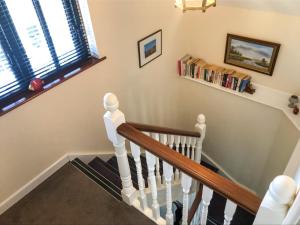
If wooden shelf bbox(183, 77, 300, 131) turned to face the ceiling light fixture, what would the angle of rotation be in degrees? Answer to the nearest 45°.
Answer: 0° — it already faces it

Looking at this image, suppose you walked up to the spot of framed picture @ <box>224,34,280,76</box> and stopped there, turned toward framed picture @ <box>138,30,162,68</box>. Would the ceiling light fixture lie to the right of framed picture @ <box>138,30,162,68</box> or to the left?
left

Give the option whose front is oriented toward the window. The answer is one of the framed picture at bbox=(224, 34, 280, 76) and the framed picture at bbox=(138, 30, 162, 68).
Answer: the framed picture at bbox=(224, 34, 280, 76)

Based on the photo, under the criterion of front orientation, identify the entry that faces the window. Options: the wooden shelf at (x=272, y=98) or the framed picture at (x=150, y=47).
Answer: the wooden shelf

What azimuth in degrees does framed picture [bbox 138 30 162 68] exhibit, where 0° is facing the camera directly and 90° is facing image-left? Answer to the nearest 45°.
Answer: approximately 315°

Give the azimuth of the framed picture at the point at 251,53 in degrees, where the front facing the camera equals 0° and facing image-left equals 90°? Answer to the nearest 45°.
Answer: approximately 45°

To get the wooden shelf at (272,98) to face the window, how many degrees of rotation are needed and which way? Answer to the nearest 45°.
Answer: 0° — it already faces it
